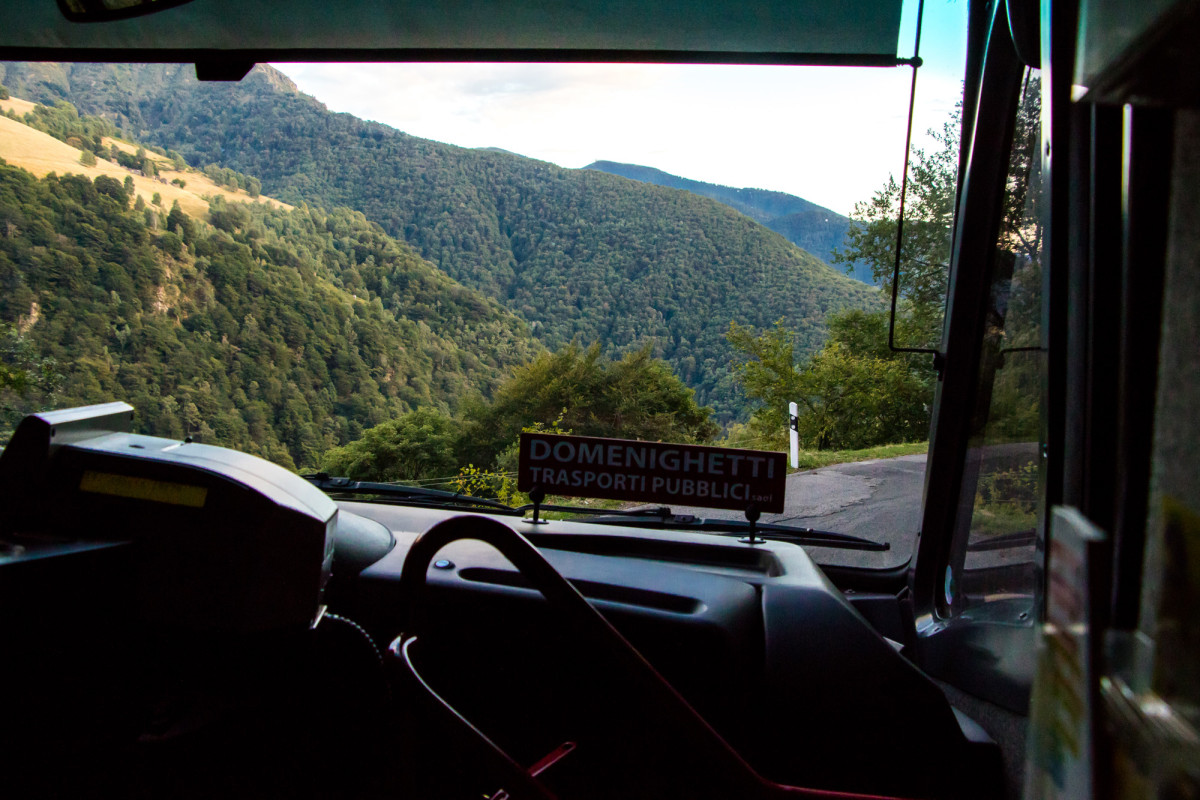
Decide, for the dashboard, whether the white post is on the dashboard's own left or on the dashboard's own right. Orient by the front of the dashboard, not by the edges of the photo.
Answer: on the dashboard's own left

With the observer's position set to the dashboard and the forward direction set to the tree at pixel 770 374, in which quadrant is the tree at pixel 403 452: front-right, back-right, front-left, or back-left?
front-left

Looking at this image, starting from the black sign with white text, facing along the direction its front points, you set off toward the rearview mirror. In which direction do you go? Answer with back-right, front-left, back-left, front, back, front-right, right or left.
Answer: right

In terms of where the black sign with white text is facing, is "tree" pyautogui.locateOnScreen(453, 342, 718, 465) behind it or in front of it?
behind

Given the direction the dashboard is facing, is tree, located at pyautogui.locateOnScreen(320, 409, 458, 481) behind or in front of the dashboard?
behind

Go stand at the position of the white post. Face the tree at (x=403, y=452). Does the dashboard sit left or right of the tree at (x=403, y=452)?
left

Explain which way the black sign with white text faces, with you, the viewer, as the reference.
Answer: facing the viewer

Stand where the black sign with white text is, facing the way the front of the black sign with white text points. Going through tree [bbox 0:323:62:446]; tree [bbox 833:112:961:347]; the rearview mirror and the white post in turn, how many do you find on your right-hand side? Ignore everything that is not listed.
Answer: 2

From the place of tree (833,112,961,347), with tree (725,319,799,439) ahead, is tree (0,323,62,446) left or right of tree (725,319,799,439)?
left

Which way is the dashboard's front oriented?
toward the camera
